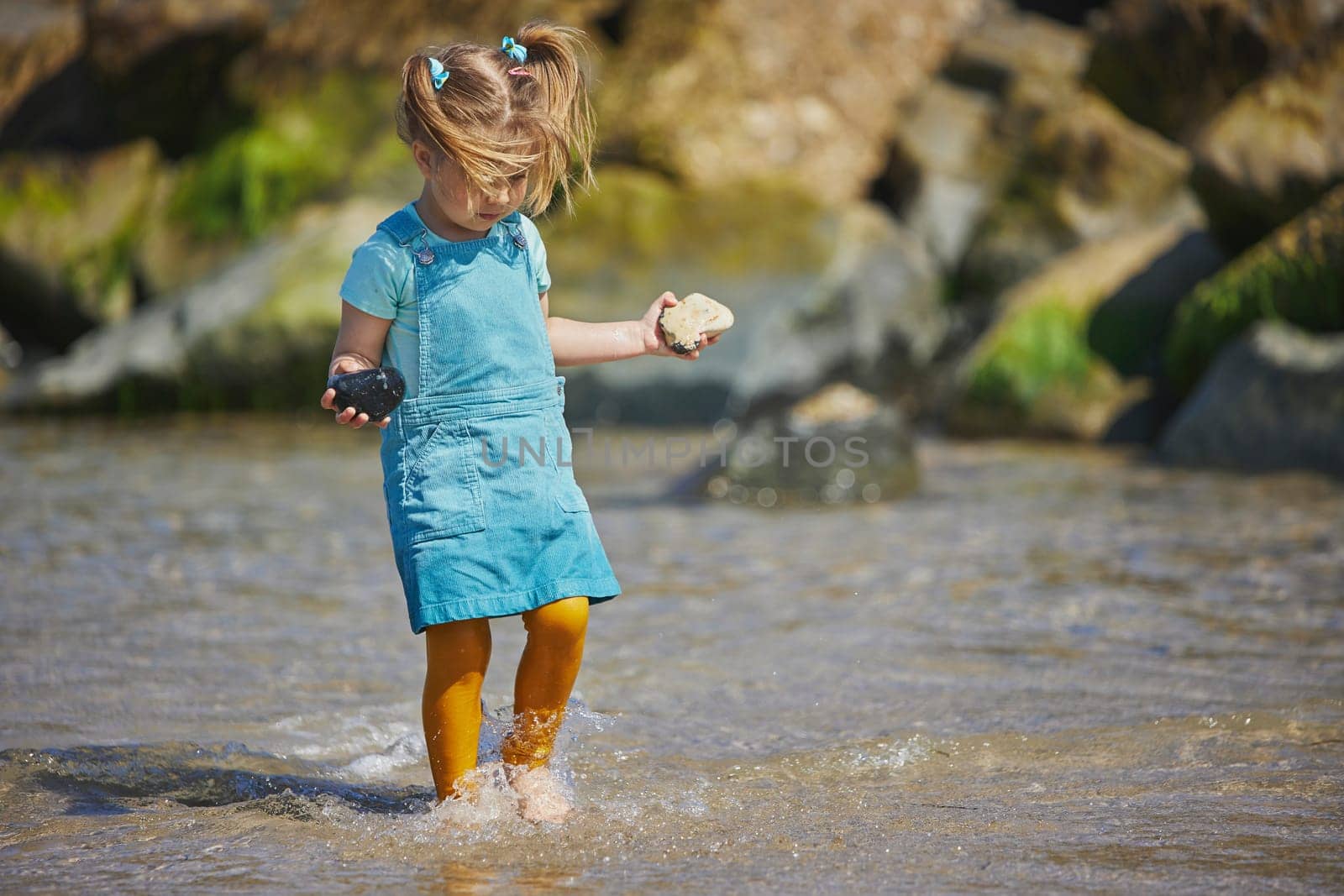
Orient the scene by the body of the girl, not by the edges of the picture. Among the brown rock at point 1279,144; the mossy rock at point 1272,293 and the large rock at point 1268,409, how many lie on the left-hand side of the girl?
3

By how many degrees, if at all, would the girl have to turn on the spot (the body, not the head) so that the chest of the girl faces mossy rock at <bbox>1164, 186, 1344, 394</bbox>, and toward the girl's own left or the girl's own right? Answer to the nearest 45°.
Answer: approximately 90° to the girl's own left

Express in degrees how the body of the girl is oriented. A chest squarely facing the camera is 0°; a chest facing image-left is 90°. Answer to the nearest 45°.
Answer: approximately 315°

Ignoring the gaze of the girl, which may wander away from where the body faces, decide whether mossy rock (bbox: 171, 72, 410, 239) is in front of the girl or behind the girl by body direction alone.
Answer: behind

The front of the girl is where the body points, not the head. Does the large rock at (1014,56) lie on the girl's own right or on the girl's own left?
on the girl's own left
